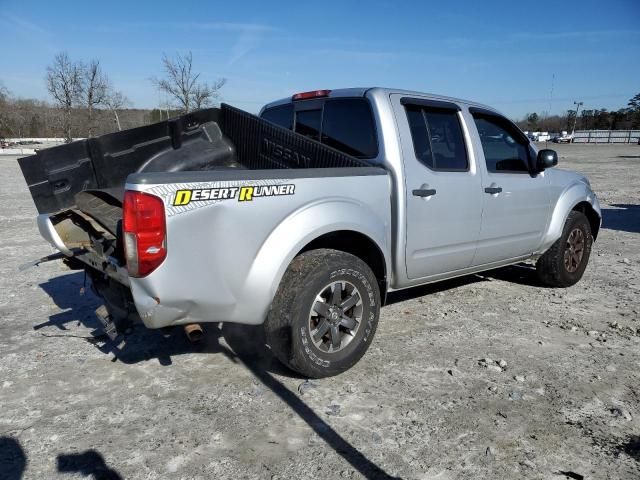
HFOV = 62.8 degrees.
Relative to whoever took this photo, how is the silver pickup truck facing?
facing away from the viewer and to the right of the viewer
